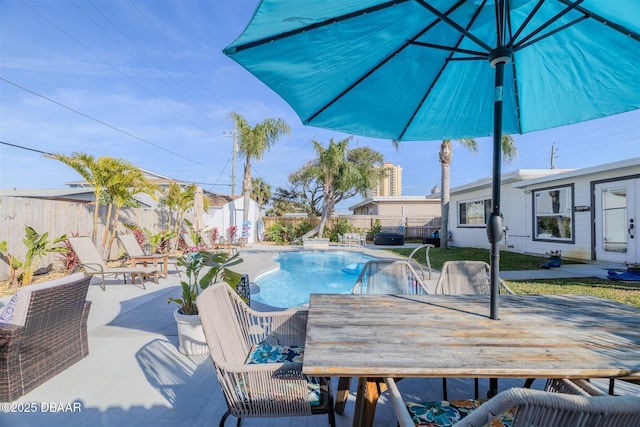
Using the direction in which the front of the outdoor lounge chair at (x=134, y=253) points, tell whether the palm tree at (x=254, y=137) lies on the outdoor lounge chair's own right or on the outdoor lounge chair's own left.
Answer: on the outdoor lounge chair's own left

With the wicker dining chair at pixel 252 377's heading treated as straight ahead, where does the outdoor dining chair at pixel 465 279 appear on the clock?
The outdoor dining chair is roughly at 11 o'clock from the wicker dining chair.

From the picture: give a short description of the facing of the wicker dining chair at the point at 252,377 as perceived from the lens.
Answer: facing to the right of the viewer

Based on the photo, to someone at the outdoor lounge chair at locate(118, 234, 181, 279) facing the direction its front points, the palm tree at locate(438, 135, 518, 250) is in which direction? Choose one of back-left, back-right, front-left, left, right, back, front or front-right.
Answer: front-left

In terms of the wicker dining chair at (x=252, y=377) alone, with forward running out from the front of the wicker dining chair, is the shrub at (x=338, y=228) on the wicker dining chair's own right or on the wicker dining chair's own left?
on the wicker dining chair's own left

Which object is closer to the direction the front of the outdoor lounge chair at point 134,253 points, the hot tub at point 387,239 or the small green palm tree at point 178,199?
the hot tub

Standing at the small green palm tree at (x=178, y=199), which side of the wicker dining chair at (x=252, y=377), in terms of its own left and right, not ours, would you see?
left

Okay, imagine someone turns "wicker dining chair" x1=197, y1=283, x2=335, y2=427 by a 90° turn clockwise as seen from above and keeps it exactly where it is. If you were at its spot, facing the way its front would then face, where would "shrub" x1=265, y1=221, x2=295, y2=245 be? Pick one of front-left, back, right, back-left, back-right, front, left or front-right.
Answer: back

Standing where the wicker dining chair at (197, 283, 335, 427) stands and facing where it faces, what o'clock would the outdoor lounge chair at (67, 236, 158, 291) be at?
The outdoor lounge chair is roughly at 8 o'clock from the wicker dining chair.

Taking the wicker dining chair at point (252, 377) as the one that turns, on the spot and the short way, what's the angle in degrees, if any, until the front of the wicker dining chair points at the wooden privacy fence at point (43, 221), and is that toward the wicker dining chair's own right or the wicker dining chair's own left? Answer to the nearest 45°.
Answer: approximately 135° to the wicker dining chair's own left
